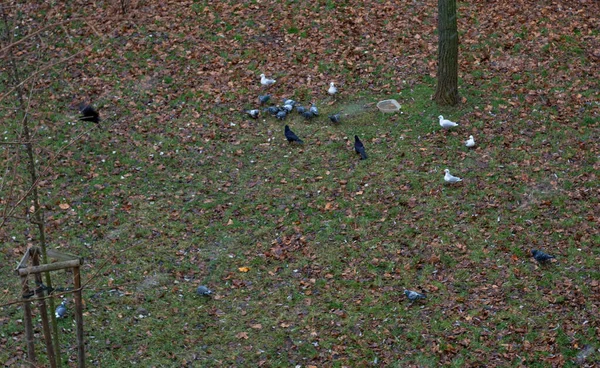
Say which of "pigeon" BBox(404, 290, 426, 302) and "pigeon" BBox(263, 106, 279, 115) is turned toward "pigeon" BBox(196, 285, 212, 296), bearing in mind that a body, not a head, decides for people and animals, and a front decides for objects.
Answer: "pigeon" BBox(404, 290, 426, 302)

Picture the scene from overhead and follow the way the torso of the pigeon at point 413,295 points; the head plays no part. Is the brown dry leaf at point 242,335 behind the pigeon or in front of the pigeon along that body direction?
in front

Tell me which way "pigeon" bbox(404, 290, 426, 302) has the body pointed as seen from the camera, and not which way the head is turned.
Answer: to the viewer's left
